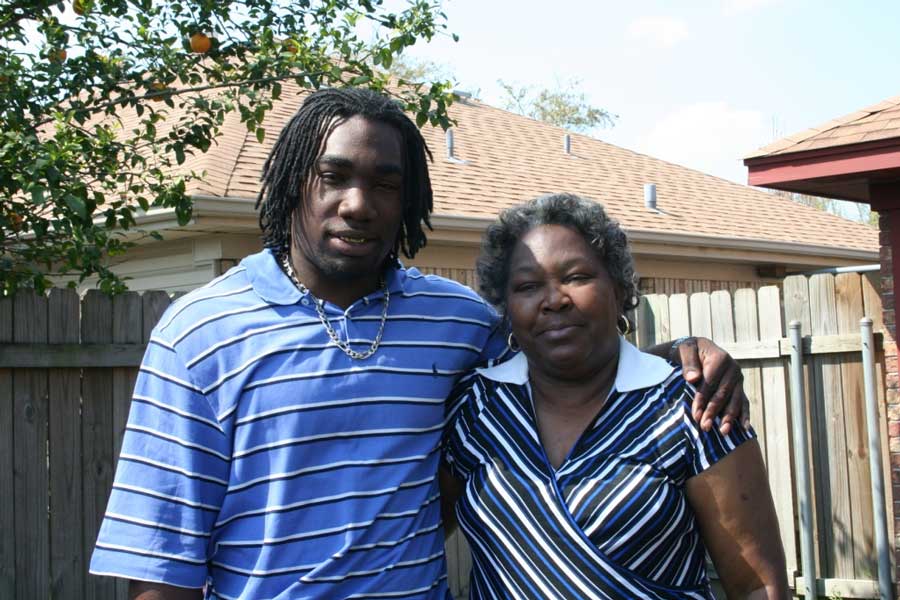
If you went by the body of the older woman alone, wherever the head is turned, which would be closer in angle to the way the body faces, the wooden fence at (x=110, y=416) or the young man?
the young man

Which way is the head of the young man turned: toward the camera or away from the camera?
toward the camera

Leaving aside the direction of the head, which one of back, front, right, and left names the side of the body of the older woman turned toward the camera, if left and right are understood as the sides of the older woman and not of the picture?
front

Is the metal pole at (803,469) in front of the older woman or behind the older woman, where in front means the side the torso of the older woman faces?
behind

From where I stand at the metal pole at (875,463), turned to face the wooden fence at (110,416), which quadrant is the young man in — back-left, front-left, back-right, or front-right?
front-left

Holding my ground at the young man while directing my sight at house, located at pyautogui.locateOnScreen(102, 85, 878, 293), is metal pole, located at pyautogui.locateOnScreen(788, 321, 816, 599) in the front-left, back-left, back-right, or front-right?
front-right

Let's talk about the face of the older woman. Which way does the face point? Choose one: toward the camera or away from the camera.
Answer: toward the camera

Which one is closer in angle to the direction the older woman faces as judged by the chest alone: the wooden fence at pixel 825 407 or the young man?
the young man

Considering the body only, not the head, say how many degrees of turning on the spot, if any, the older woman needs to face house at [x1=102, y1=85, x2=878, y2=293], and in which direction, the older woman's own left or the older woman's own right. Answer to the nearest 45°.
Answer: approximately 180°

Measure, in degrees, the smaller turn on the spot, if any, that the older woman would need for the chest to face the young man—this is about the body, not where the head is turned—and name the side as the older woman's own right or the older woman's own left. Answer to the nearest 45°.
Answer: approximately 90° to the older woman's own right

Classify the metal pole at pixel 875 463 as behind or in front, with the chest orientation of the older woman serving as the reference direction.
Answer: behind

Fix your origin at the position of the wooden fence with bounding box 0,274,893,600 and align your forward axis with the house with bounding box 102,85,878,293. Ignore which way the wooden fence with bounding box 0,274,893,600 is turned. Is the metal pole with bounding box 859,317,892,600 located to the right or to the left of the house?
right
